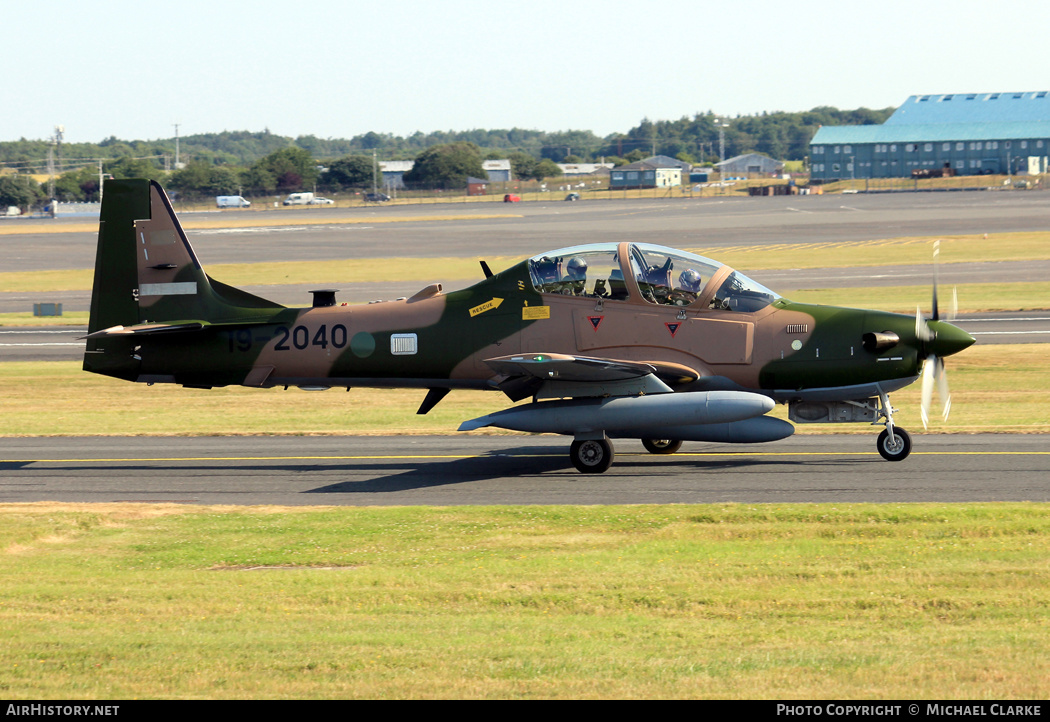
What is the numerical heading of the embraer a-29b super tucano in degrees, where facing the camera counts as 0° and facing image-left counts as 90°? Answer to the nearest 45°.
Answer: approximately 270°

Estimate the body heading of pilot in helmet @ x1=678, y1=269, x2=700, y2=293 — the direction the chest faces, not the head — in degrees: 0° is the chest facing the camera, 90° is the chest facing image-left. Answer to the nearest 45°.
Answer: approximately 270°

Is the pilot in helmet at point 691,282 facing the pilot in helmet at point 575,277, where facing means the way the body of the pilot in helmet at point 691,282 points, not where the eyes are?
no
